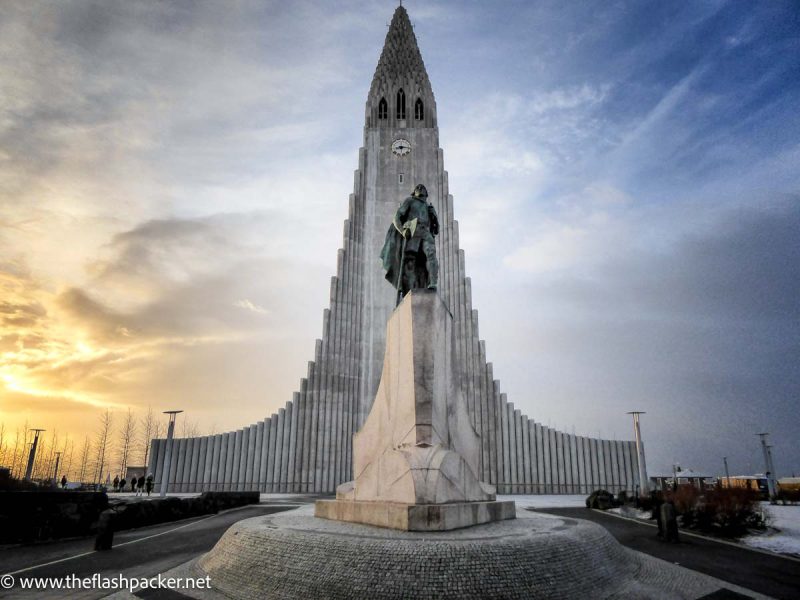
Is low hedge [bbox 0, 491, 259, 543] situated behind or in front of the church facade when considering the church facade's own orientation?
in front

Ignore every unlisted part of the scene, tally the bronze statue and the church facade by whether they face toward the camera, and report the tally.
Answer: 2

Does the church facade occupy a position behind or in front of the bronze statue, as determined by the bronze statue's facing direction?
behind

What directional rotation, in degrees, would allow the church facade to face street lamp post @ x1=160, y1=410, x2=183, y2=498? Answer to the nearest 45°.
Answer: approximately 45° to its right

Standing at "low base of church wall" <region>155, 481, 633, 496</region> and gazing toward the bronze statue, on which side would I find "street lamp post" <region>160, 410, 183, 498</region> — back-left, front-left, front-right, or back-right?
front-right

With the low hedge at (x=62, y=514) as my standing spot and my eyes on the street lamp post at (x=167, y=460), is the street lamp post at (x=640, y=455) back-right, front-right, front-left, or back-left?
front-right

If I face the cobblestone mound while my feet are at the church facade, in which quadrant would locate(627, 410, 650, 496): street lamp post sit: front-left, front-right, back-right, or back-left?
front-left

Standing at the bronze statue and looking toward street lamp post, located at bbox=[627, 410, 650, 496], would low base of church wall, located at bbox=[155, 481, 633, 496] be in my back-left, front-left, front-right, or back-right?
front-left

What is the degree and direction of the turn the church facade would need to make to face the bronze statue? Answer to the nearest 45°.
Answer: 0° — it already faces it

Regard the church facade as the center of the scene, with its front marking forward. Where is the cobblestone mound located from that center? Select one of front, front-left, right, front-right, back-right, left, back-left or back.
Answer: front

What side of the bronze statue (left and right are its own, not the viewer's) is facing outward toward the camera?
front

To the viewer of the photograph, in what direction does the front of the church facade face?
facing the viewer

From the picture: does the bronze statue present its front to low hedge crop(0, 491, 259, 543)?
no

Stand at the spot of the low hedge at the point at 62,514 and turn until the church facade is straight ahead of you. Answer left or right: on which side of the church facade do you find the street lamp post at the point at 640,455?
right

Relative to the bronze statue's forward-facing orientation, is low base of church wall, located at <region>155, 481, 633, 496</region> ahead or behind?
behind

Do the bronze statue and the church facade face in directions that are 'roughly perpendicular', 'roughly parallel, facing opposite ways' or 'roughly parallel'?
roughly parallel

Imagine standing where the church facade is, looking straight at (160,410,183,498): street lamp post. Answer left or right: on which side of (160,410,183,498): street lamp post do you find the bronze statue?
left
